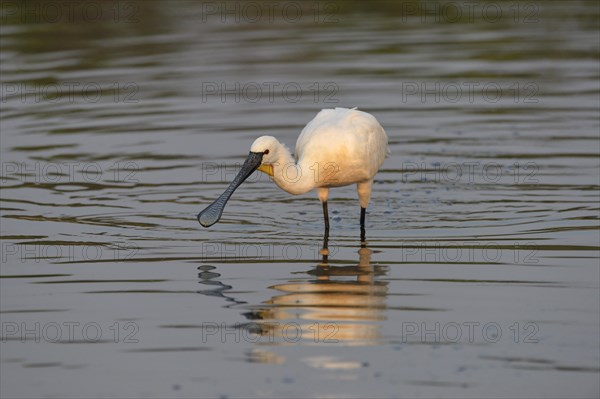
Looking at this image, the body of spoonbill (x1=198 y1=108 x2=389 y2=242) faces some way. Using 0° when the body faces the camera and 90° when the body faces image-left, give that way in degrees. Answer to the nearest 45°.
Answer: approximately 45°
